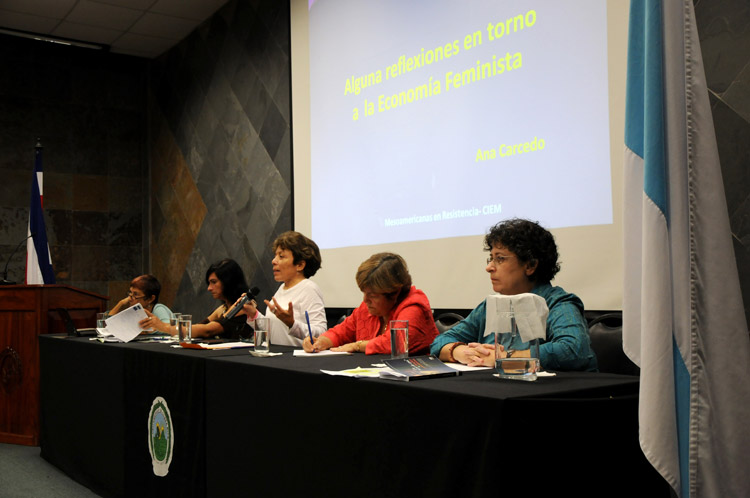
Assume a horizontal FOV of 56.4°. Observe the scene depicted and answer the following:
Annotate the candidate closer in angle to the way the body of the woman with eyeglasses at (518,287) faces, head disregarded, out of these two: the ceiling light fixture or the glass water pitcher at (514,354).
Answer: the glass water pitcher

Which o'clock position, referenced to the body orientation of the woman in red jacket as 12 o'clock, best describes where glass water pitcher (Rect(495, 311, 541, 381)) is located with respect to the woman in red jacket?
The glass water pitcher is roughly at 10 o'clock from the woman in red jacket.

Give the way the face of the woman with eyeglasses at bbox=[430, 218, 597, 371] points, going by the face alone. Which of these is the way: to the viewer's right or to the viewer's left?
to the viewer's left

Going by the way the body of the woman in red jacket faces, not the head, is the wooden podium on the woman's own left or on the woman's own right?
on the woman's own right

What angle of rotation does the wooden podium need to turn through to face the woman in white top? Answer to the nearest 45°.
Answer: approximately 90° to its left

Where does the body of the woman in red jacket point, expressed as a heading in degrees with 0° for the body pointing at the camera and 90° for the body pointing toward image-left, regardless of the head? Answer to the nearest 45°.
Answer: approximately 45°

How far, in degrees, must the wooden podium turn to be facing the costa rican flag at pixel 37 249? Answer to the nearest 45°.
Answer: approximately 135° to its right

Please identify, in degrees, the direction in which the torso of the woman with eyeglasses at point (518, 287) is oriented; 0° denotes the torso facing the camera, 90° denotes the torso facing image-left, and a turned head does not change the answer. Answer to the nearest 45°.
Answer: approximately 45°

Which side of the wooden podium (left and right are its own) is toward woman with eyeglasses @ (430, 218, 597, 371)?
left

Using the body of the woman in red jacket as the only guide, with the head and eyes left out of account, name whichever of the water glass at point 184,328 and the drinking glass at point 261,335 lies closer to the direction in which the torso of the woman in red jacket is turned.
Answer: the drinking glass
